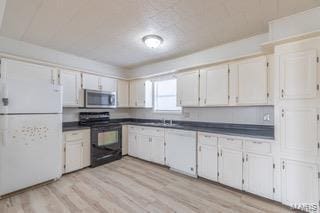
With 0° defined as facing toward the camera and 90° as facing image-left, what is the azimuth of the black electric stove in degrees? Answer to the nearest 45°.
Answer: approximately 315°

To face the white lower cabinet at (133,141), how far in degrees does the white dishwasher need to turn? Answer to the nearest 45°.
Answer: approximately 90° to its right

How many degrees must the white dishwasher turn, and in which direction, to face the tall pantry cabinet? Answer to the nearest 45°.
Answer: approximately 90° to its left

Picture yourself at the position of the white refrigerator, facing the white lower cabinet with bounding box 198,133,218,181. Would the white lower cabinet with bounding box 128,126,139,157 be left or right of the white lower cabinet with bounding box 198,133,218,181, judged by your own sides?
left

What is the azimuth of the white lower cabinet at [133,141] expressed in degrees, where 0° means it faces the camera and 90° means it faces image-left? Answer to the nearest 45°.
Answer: approximately 45°

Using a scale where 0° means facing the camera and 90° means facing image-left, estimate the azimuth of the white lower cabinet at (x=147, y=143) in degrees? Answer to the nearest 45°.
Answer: approximately 45°

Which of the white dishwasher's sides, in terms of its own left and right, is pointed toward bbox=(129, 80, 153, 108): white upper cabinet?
right

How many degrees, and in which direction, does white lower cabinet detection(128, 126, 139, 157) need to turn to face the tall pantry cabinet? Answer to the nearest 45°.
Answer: approximately 90° to its left
